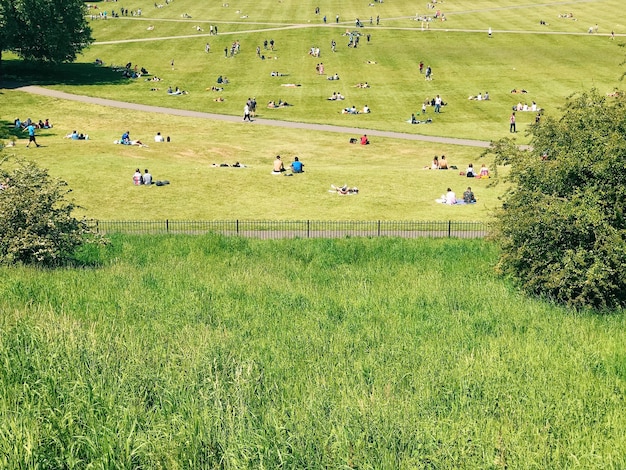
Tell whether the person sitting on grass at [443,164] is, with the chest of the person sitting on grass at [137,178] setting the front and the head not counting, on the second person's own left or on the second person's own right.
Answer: on the second person's own right

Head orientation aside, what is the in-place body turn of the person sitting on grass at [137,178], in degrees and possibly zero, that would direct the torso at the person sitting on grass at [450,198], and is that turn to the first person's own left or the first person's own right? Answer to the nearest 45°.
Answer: approximately 90° to the first person's own right

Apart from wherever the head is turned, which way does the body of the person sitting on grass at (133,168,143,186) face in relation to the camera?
away from the camera
